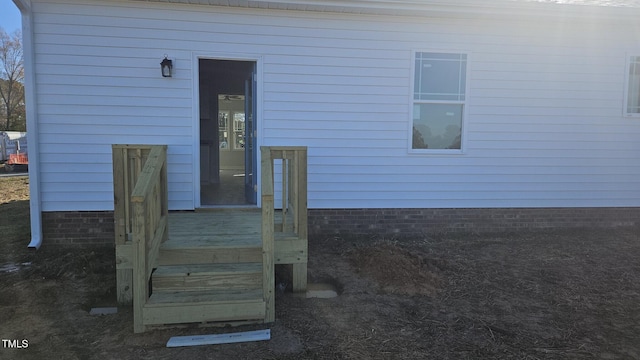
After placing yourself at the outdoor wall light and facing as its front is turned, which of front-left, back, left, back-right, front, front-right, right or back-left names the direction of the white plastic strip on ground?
front

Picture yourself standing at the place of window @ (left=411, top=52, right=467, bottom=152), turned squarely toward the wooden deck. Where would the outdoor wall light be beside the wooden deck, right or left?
right

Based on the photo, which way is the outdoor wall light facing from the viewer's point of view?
toward the camera

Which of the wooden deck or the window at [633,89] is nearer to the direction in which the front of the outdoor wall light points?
the wooden deck

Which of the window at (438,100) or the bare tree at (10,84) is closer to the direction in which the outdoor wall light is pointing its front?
the window

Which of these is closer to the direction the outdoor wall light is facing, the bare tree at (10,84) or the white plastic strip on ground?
the white plastic strip on ground

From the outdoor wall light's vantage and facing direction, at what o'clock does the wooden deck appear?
The wooden deck is roughly at 12 o'clock from the outdoor wall light.

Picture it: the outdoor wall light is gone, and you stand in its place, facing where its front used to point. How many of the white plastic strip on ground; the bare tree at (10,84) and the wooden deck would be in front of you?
2

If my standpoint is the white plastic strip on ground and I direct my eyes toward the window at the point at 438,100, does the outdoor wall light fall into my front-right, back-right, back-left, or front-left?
front-left

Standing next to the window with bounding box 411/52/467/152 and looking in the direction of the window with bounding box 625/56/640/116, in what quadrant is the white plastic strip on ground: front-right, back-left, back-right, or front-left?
back-right

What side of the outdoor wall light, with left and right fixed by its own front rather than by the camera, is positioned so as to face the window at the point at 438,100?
left

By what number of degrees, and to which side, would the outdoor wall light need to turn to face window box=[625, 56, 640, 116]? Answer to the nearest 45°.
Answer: approximately 90° to its left
